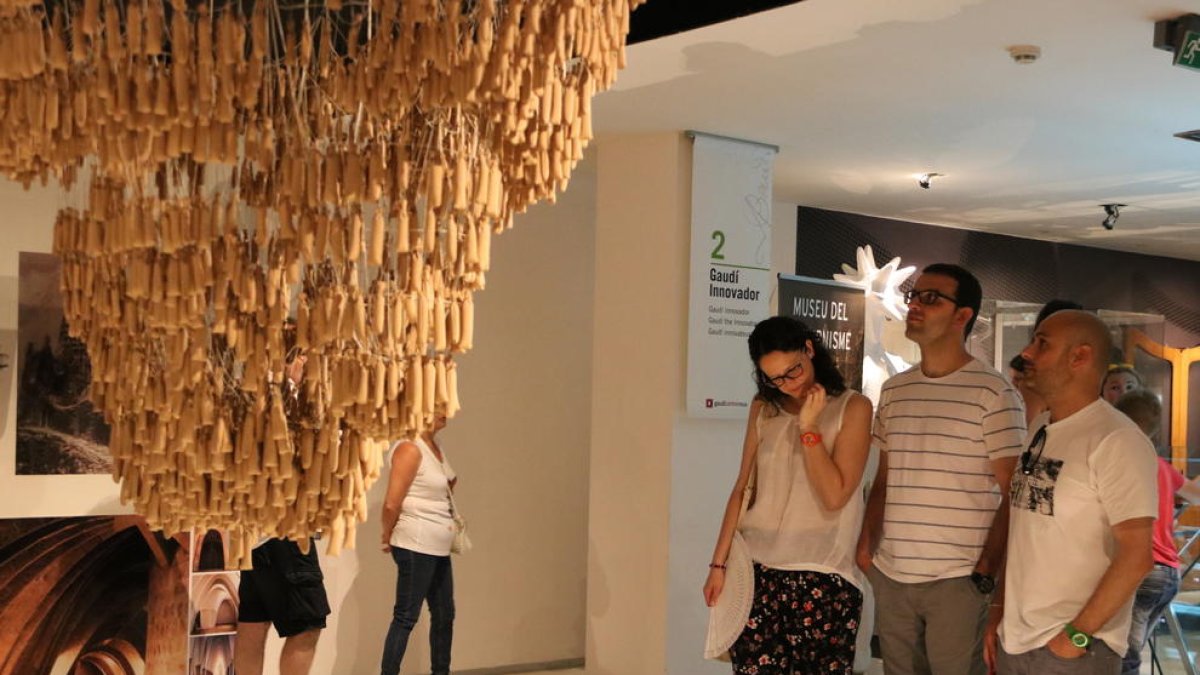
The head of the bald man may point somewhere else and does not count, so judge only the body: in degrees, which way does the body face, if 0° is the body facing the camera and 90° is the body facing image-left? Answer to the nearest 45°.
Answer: approximately 45°

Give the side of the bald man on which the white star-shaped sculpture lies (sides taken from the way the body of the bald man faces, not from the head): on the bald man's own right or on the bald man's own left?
on the bald man's own right

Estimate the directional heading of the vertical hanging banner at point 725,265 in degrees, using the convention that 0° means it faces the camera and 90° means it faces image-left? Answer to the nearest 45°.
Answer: approximately 315°

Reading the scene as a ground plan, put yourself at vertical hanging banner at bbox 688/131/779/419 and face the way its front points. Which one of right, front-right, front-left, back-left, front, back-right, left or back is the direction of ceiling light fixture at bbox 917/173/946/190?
left

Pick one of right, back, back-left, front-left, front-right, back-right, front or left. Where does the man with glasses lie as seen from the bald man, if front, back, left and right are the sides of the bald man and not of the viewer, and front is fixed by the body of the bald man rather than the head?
right

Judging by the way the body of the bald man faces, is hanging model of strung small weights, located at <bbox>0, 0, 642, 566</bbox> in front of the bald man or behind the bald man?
in front

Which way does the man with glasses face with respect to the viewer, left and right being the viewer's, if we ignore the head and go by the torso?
facing the viewer and to the left of the viewer

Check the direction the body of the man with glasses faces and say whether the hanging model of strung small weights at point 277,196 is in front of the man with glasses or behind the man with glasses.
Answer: in front

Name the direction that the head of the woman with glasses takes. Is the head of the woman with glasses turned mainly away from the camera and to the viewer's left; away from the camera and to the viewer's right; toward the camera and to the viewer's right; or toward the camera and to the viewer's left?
toward the camera and to the viewer's left

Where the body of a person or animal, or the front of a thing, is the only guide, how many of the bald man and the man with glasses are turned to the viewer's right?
0

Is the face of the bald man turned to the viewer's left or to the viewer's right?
to the viewer's left

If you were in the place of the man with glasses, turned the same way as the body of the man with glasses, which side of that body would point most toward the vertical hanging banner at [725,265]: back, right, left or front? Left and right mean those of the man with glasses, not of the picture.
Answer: right

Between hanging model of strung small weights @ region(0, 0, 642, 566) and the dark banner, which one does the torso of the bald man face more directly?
the hanging model of strung small weights
